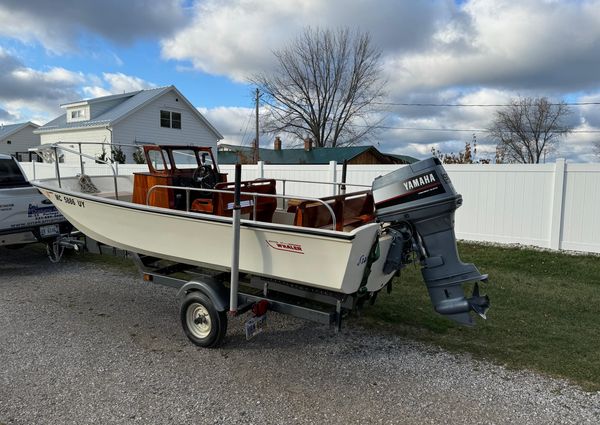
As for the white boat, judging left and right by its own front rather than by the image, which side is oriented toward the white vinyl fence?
right

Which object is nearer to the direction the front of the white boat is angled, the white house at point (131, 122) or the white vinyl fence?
the white house

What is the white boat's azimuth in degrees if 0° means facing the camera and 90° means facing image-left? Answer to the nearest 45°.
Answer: approximately 135°

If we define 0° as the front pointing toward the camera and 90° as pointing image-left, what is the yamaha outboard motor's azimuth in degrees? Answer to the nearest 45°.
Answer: approximately 90°

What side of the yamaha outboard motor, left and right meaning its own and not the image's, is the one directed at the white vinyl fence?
right
